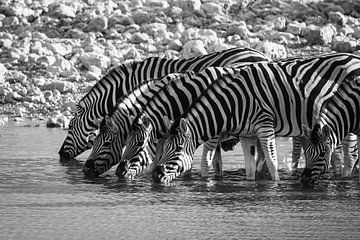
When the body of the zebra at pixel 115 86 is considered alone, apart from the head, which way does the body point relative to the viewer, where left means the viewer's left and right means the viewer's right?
facing to the left of the viewer

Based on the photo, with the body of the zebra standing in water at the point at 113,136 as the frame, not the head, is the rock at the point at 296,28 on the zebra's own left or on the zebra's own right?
on the zebra's own right

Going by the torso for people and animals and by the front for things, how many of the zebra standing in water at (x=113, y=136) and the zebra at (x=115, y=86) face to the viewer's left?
2

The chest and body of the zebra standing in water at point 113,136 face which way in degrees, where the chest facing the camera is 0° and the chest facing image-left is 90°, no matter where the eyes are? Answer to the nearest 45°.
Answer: approximately 90°

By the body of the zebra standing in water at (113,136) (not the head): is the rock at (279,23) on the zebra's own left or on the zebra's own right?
on the zebra's own right

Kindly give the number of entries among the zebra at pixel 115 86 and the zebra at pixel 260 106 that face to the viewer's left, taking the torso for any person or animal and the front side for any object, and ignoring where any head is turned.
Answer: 2

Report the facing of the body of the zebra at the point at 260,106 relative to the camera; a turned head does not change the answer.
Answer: to the viewer's left

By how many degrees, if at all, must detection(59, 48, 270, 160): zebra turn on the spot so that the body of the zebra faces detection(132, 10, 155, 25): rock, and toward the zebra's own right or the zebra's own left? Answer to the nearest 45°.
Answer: approximately 90° to the zebra's own right
